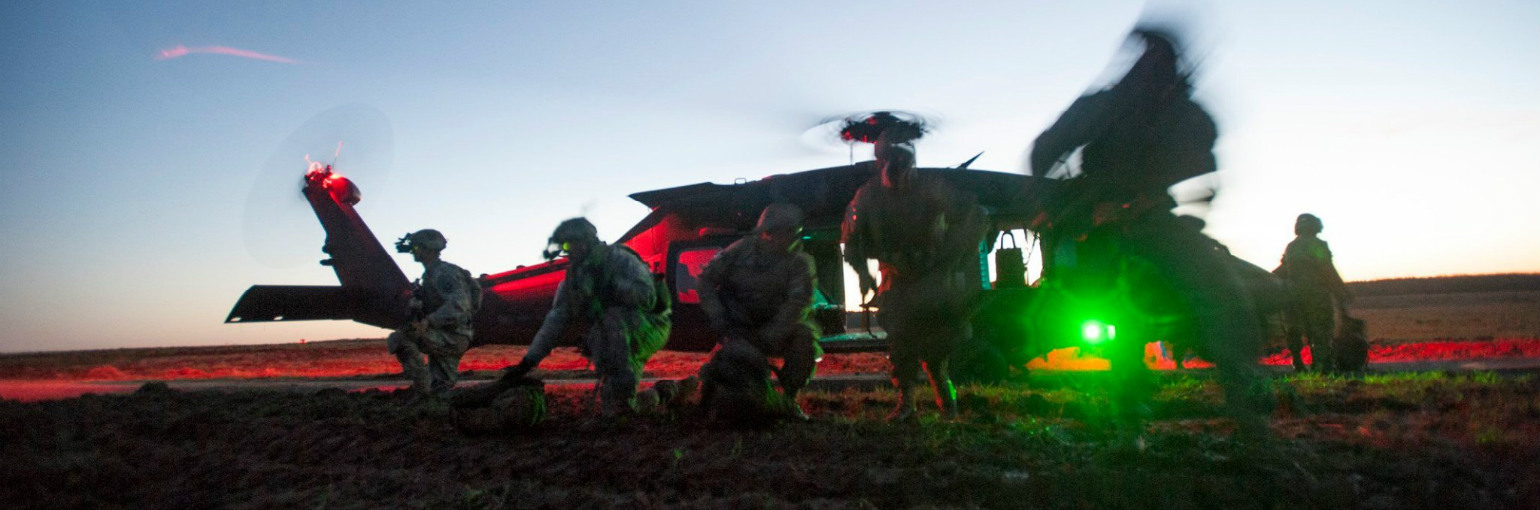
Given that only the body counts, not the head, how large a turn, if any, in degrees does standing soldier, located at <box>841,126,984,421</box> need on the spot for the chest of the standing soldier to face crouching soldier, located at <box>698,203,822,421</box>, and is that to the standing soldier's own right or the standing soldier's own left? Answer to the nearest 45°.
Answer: approximately 135° to the standing soldier's own right

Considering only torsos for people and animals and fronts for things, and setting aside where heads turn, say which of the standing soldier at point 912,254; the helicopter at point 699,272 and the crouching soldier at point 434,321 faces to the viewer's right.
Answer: the helicopter

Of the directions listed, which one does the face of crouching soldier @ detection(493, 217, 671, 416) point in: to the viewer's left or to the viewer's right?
to the viewer's left

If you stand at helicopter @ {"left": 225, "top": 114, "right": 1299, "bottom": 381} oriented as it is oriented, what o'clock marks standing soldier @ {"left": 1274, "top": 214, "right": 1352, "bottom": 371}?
The standing soldier is roughly at 1 o'clock from the helicopter.

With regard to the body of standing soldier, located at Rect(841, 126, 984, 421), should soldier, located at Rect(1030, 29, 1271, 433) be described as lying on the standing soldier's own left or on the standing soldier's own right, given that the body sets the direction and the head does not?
on the standing soldier's own left

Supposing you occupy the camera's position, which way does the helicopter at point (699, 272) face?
facing to the right of the viewer

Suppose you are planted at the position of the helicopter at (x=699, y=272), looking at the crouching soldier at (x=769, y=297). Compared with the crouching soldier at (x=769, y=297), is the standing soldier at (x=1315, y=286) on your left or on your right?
left

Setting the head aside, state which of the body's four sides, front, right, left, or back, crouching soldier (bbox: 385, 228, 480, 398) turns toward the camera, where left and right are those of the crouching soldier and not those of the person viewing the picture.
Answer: left

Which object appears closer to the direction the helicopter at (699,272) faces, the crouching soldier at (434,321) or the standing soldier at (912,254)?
the standing soldier

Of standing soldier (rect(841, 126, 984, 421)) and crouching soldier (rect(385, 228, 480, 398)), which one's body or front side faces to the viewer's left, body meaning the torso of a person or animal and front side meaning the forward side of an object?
the crouching soldier

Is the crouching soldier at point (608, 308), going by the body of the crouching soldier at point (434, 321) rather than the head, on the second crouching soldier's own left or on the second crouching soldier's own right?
on the second crouching soldier's own left
